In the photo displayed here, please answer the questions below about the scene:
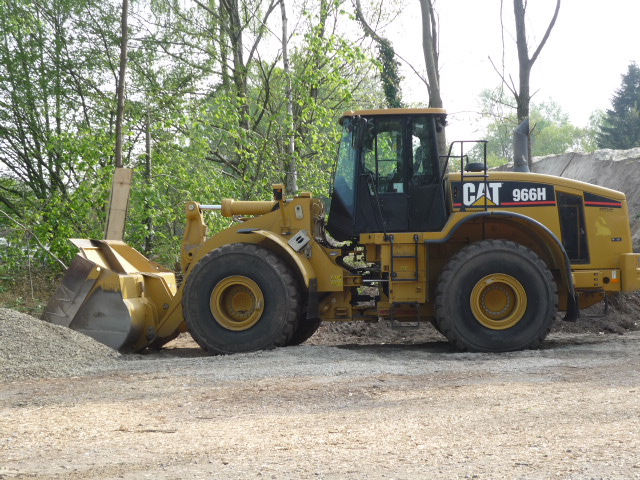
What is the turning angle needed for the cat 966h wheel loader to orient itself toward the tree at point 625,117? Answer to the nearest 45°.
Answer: approximately 135° to its right

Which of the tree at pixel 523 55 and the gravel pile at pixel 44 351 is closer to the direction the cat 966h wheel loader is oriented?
the gravel pile

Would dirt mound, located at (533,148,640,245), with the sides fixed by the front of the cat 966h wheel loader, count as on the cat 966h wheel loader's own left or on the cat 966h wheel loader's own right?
on the cat 966h wheel loader's own right

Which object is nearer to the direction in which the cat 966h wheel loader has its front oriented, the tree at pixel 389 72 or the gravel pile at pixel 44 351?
the gravel pile

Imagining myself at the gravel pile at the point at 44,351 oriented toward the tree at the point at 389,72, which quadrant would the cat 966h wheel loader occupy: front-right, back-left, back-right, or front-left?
front-right

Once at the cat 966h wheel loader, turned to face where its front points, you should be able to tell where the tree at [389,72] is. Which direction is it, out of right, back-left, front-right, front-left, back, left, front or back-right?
right

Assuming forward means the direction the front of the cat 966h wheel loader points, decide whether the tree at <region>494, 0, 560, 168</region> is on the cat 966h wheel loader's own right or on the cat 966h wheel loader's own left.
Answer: on the cat 966h wheel loader's own right

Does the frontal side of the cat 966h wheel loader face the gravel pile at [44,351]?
yes

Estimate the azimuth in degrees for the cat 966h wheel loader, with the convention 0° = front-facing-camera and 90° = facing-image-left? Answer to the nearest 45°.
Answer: approximately 90°

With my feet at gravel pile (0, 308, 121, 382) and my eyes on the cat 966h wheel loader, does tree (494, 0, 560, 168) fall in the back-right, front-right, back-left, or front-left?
front-left
